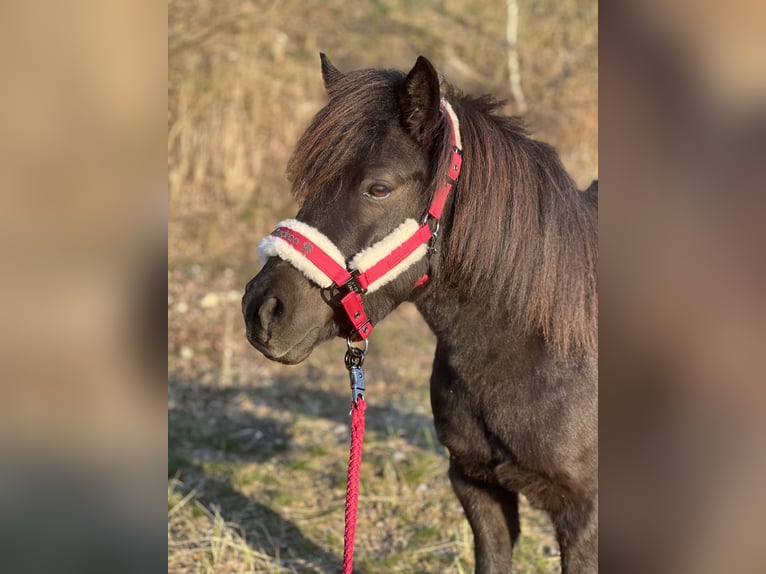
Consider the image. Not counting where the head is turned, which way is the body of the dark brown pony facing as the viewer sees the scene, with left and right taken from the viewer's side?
facing the viewer and to the left of the viewer
